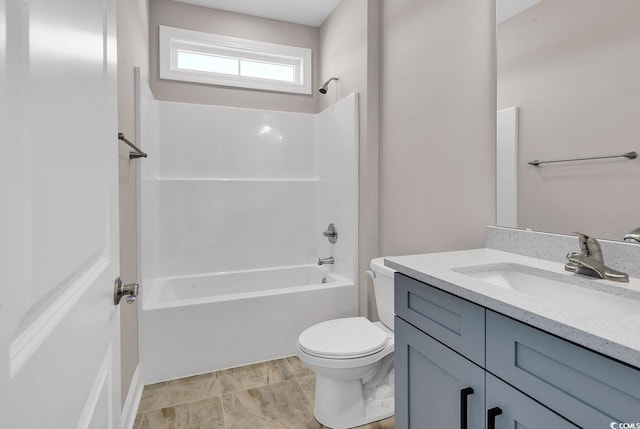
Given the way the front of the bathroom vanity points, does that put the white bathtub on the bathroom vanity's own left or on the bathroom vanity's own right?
on the bathroom vanity's own right

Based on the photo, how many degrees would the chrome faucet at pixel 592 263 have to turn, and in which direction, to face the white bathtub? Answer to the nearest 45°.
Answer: approximately 45° to its right

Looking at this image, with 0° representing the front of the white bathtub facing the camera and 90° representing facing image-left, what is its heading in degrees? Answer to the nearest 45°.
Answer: approximately 0°

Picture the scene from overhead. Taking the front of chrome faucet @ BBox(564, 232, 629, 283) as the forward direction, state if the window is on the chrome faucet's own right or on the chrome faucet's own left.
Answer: on the chrome faucet's own right

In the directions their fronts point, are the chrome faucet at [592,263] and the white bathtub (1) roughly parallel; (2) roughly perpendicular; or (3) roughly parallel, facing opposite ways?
roughly perpendicular

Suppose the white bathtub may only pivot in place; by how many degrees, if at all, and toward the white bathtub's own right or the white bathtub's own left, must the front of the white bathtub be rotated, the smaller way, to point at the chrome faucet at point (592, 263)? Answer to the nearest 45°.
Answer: approximately 45° to the white bathtub's own left

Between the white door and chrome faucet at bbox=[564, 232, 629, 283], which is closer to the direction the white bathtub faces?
the white door

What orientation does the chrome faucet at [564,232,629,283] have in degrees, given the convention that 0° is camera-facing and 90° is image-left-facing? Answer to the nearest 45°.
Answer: approximately 45°

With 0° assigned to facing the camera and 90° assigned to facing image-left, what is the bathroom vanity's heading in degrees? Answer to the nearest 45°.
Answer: approximately 45°
